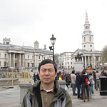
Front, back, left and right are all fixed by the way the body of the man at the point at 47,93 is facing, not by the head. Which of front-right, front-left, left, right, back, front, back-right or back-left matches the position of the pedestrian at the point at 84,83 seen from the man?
back

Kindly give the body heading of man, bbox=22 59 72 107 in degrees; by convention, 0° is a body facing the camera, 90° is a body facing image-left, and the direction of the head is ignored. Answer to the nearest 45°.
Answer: approximately 0°
